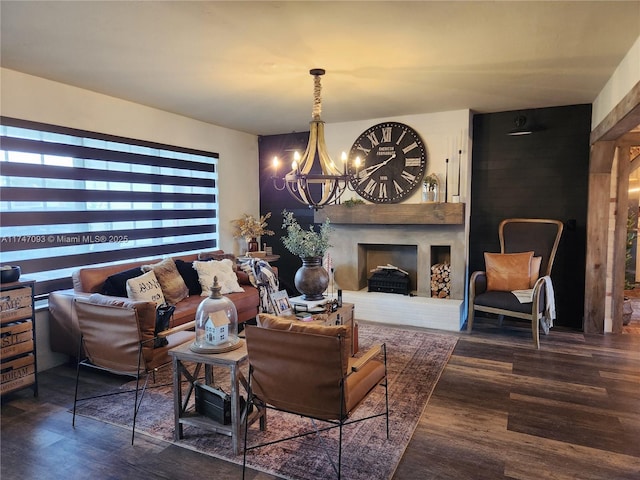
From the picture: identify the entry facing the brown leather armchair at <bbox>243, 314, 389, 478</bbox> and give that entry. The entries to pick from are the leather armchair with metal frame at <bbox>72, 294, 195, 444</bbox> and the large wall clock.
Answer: the large wall clock

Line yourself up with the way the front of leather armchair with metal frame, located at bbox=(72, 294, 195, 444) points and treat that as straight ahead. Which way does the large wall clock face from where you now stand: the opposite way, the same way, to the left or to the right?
the opposite way

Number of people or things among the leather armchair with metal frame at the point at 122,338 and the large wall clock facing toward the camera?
1

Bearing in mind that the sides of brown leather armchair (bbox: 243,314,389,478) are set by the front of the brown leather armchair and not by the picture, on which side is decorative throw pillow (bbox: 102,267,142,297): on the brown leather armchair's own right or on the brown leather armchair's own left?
on the brown leather armchair's own left

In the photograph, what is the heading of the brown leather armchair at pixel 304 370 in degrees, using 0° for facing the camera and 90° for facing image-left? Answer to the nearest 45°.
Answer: approximately 225°

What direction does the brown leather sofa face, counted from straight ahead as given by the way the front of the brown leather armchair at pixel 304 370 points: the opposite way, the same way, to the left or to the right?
to the right

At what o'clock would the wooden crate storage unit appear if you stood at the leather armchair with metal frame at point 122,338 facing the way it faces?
The wooden crate storage unit is roughly at 9 o'clock from the leather armchair with metal frame.

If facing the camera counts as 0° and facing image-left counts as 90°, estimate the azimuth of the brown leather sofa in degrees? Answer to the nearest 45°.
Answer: approximately 315°
